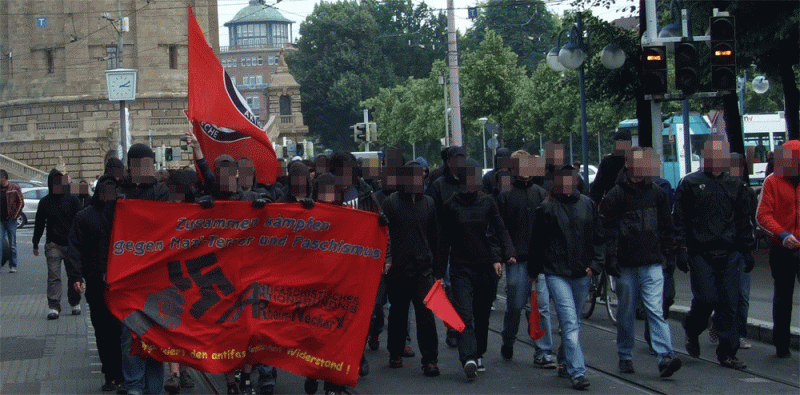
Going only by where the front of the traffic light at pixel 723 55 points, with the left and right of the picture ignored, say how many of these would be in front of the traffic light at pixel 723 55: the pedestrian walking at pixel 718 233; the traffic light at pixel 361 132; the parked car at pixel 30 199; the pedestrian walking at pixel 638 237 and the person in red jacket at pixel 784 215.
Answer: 3

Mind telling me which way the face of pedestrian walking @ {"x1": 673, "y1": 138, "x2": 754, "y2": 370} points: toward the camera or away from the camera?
toward the camera

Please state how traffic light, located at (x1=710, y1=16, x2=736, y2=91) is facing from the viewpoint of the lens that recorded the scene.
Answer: facing the viewer

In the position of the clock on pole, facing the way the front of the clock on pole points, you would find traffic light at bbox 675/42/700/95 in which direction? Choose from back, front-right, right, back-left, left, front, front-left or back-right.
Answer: front-left

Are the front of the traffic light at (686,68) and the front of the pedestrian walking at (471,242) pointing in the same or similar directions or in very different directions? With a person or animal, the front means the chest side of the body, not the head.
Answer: same or similar directions

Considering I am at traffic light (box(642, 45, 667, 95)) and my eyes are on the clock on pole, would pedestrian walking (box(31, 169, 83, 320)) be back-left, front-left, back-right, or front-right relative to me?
front-left

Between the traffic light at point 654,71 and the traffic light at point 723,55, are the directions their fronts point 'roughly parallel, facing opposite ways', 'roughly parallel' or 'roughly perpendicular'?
roughly parallel

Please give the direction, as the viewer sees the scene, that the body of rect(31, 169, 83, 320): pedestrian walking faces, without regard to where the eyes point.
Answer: toward the camera

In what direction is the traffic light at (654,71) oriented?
toward the camera

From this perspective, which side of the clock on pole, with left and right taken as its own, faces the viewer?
front

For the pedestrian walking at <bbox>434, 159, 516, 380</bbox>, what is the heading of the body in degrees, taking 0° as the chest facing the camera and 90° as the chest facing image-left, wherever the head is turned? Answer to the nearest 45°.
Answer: approximately 0°

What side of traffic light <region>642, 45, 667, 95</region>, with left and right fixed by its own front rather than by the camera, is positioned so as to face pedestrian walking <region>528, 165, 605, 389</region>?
front

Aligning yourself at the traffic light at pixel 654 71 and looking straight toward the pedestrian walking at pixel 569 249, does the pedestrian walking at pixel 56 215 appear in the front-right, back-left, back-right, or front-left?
front-right

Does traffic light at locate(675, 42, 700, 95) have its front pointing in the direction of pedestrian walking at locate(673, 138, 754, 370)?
yes

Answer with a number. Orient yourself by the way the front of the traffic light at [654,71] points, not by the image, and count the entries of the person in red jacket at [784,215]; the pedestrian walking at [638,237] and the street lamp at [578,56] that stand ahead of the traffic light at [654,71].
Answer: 2

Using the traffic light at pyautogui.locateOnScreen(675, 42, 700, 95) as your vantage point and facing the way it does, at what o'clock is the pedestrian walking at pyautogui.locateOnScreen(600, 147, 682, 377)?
The pedestrian walking is roughly at 12 o'clock from the traffic light.

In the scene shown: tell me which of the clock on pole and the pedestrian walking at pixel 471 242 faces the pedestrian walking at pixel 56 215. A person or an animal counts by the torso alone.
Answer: the clock on pole

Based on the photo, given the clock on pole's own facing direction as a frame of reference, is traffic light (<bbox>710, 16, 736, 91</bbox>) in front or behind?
in front

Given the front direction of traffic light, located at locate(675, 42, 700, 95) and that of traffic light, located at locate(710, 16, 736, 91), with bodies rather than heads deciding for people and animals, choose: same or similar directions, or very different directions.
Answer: same or similar directions

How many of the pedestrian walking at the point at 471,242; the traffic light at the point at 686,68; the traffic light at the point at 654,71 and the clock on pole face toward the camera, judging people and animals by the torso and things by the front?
4

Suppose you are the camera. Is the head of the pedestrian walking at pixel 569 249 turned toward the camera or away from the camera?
toward the camera

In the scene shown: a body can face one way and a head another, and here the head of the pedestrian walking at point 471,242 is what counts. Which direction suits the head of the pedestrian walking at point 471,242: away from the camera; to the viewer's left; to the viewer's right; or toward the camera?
toward the camera
